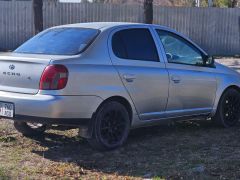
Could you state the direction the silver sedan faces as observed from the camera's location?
facing away from the viewer and to the right of the viewer
